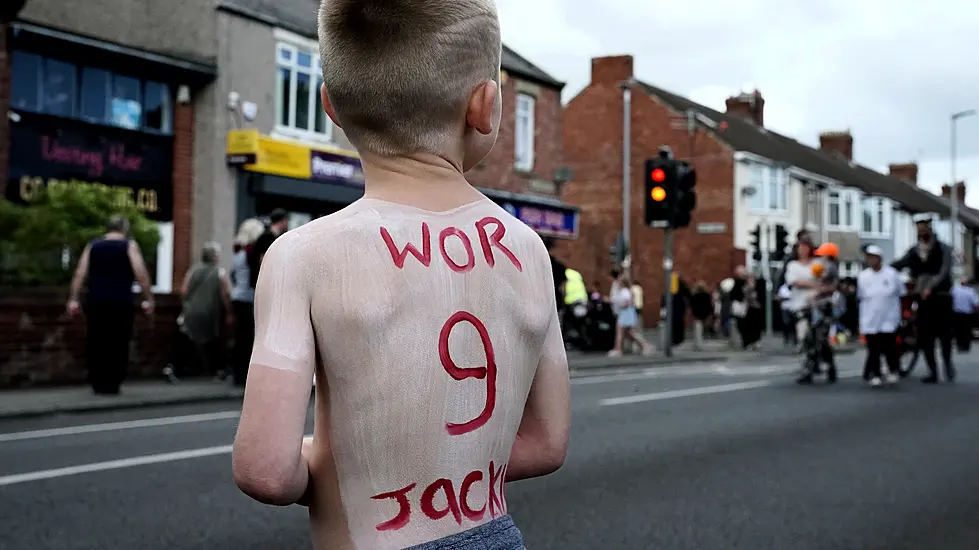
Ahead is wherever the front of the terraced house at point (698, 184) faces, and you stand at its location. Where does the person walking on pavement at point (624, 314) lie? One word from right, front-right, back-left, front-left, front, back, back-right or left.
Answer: front-right

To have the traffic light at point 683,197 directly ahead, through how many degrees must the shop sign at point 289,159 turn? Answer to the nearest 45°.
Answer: approximately 45° to its left

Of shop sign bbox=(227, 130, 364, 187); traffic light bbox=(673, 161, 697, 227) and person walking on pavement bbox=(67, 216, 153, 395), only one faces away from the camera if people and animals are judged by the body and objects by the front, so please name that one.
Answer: the person walking on pavement

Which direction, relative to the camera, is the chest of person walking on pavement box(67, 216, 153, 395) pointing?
away from the camera

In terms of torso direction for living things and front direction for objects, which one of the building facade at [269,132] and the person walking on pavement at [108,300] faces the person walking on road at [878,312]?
the building facade

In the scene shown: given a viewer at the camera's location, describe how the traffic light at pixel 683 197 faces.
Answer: facing to the right of the viewer

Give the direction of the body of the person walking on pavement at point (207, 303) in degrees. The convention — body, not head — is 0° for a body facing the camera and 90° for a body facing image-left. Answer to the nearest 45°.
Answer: approximately 225°

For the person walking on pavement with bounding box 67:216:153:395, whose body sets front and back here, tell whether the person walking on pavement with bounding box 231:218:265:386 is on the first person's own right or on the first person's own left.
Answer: on the first person's own right

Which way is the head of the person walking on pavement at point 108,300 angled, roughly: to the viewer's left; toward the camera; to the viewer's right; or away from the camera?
away from the camera
